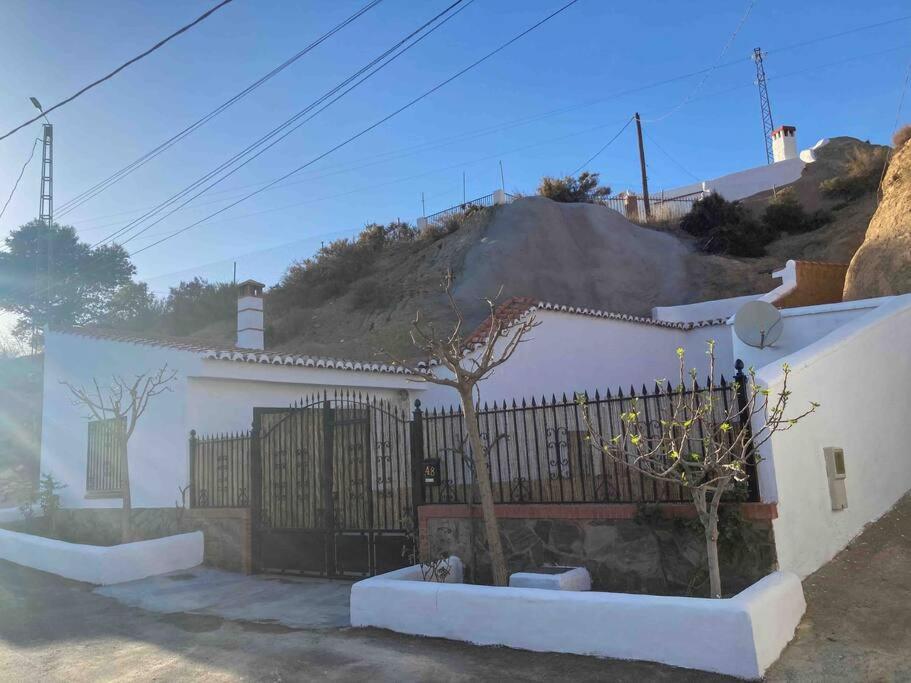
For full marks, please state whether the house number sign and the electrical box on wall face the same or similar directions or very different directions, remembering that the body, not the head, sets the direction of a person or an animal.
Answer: same or similar directions

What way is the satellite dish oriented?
toward the camera

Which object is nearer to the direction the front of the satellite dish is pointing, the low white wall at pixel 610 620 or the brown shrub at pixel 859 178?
the low white wall

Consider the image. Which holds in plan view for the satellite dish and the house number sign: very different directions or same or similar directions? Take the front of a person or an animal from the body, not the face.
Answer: same or similar directions

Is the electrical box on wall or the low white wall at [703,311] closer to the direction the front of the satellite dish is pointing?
the electrical box on wall

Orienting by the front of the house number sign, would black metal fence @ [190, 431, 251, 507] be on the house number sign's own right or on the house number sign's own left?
on the house number sign's own right

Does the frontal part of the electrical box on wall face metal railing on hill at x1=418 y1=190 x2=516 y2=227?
no

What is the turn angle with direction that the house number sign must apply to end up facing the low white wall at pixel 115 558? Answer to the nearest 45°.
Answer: approximately 135° to its right

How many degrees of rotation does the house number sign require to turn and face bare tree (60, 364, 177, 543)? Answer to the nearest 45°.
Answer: approximately 135° to its right

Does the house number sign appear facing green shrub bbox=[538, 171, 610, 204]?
no

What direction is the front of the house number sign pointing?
toward the camera

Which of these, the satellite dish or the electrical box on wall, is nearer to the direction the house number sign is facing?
the electrical box on wall

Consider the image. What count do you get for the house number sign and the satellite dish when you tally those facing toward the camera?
2
